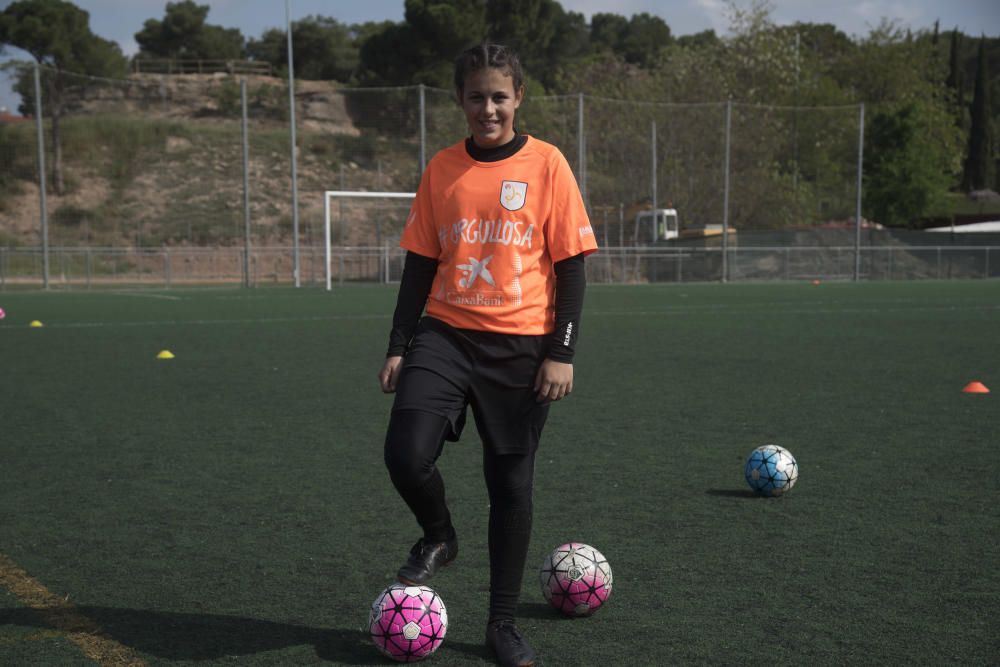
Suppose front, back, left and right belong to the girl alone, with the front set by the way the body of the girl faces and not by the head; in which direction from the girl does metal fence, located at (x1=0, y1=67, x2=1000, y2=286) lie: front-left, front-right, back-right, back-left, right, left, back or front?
back

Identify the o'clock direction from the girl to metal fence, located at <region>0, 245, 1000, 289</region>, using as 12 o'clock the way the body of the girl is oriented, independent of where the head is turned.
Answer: The metal fence is roughly at 6 o'clock from the girl.

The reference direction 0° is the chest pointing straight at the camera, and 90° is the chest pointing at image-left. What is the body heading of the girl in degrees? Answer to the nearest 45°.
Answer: approximately 0°
